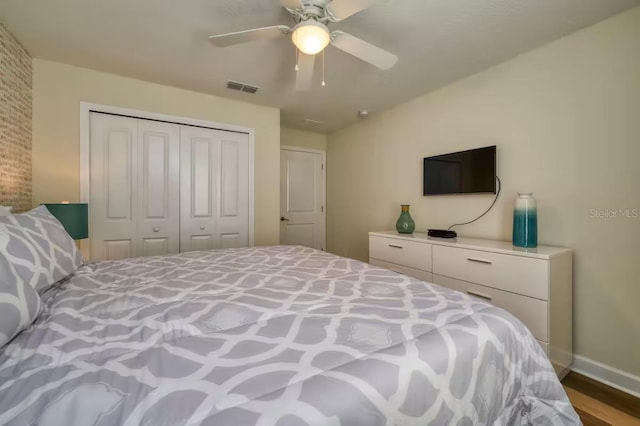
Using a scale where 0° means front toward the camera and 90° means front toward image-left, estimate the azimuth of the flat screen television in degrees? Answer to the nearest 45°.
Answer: approximately 45°

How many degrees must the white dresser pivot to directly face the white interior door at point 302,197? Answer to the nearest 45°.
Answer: approximately 90° to its right

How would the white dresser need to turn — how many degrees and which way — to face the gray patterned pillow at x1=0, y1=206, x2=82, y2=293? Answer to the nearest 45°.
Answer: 0° — it already faces it

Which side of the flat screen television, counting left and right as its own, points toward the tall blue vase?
left

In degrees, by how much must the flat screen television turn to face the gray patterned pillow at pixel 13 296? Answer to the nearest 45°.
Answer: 0° — it already faces it

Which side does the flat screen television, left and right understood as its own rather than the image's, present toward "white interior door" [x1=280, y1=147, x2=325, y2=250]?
right

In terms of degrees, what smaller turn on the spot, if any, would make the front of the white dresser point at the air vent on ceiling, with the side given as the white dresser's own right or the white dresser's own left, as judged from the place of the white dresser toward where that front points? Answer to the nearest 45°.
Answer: approximately 45° to the white dresser's own right
